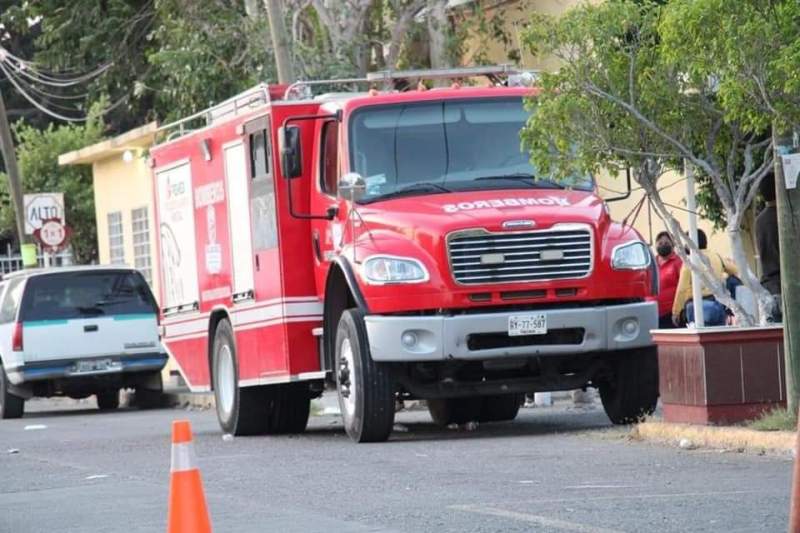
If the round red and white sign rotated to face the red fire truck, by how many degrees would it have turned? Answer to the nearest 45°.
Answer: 0° — it already faces it

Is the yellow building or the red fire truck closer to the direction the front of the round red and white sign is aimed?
the red fire truck

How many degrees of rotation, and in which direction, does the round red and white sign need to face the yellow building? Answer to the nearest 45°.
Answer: approximately 135° to its left

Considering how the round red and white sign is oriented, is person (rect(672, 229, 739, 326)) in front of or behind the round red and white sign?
in front

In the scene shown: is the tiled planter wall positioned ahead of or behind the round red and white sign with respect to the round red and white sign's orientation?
ahead

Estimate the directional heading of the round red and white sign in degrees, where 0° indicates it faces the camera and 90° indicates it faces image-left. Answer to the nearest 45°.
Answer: approximately 0°

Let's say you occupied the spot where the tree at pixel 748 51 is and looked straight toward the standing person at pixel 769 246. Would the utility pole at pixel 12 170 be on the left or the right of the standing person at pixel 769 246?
left

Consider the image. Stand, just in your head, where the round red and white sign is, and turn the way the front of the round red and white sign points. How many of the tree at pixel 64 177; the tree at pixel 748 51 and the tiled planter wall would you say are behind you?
1
